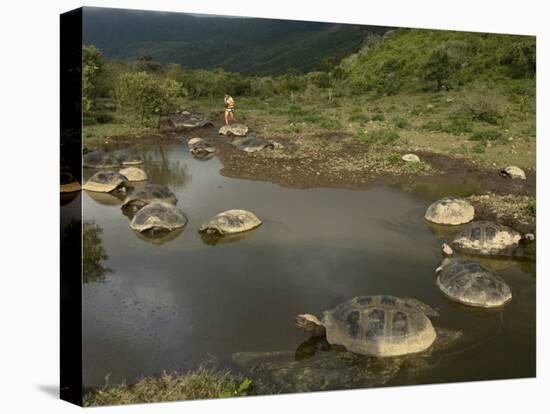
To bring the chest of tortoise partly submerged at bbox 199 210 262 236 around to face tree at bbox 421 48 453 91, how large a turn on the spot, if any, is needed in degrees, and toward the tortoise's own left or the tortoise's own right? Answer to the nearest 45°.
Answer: approximately 180°

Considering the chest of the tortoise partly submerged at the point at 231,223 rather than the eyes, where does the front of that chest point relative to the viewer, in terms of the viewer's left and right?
facing to the left of the viewer

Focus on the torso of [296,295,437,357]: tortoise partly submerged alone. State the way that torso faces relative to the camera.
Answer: to the viewer's left

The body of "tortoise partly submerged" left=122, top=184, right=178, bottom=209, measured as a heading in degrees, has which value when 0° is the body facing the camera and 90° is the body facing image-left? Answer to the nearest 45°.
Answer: approximately 90°

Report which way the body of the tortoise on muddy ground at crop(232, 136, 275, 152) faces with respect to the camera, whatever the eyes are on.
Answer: to the viewer's right

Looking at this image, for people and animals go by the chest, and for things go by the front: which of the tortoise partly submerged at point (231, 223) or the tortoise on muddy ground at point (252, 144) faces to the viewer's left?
the tortoise partly submerged at point (231, 223)

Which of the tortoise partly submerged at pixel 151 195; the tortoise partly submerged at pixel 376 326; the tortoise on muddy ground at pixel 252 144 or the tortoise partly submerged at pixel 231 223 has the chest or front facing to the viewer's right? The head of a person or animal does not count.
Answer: the tortoise on muddy ground at pixel 252 144

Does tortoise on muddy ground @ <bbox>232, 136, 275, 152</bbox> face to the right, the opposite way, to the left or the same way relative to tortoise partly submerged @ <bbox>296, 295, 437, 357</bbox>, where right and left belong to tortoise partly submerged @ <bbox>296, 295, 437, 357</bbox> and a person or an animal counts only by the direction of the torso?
the opposite way

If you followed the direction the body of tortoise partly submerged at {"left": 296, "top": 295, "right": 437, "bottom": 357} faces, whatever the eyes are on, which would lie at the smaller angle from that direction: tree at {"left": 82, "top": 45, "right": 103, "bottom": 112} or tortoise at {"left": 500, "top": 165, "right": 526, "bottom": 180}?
the tree
